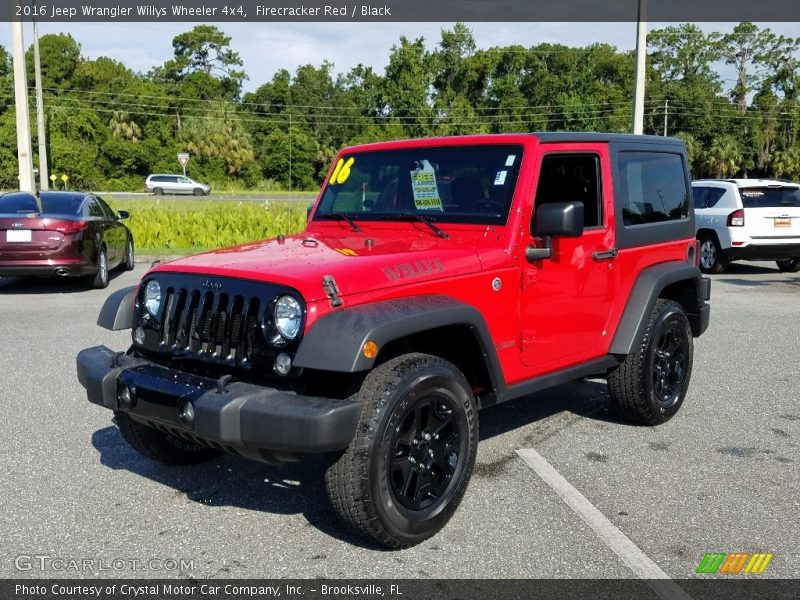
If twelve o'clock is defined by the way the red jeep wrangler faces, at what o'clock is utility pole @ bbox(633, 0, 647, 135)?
The utility pole is roughly at 5 o'clock from the red jeep wrangler.

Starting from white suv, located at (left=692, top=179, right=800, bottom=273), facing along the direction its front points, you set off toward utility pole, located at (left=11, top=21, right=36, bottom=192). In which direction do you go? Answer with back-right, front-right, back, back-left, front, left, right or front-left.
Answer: front-left

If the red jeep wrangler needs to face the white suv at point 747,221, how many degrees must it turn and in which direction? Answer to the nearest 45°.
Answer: approximately 180°

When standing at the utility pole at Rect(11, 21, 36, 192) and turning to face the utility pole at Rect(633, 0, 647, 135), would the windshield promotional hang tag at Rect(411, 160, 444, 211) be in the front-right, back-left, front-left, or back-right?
front-right

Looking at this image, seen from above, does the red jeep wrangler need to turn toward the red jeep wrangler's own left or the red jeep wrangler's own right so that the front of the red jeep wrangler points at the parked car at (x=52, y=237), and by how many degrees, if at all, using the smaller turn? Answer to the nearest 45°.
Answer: approximately 90° to the red jeep wrangler's own right

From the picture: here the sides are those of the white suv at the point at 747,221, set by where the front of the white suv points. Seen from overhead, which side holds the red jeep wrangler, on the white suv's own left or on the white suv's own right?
on the white suv's own left

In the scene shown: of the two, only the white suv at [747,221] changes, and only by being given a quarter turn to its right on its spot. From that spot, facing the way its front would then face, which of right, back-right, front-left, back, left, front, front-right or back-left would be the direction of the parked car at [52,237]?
back

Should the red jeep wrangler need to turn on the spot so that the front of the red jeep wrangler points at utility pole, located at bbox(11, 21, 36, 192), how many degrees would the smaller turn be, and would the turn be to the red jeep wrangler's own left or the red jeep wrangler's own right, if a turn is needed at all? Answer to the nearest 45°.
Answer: approximately 90° to the red jeep wrangler's own right

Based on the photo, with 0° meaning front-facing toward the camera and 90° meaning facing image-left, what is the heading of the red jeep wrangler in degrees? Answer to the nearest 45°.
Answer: approximately 45°

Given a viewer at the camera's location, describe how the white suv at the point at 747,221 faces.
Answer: facing away from the viewer and to the left of the viewer

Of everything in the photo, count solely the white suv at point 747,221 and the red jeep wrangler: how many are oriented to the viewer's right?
0
